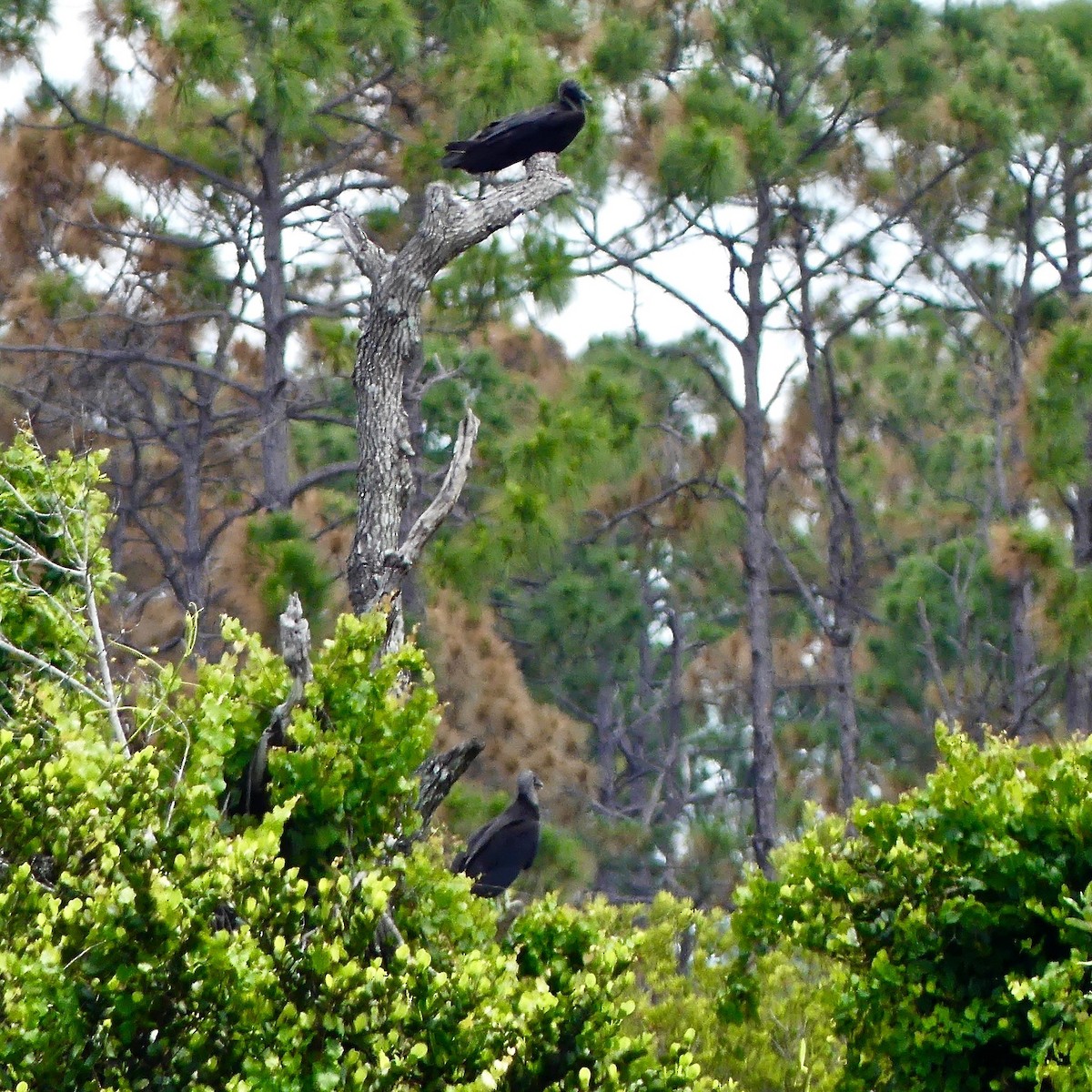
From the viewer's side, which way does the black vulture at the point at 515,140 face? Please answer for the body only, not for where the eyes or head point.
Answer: to the viewer's right

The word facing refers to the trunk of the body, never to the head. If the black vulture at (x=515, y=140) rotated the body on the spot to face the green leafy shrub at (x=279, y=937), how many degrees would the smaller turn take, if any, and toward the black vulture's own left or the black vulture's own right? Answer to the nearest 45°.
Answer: approximately 90° to the black vulture's own right
